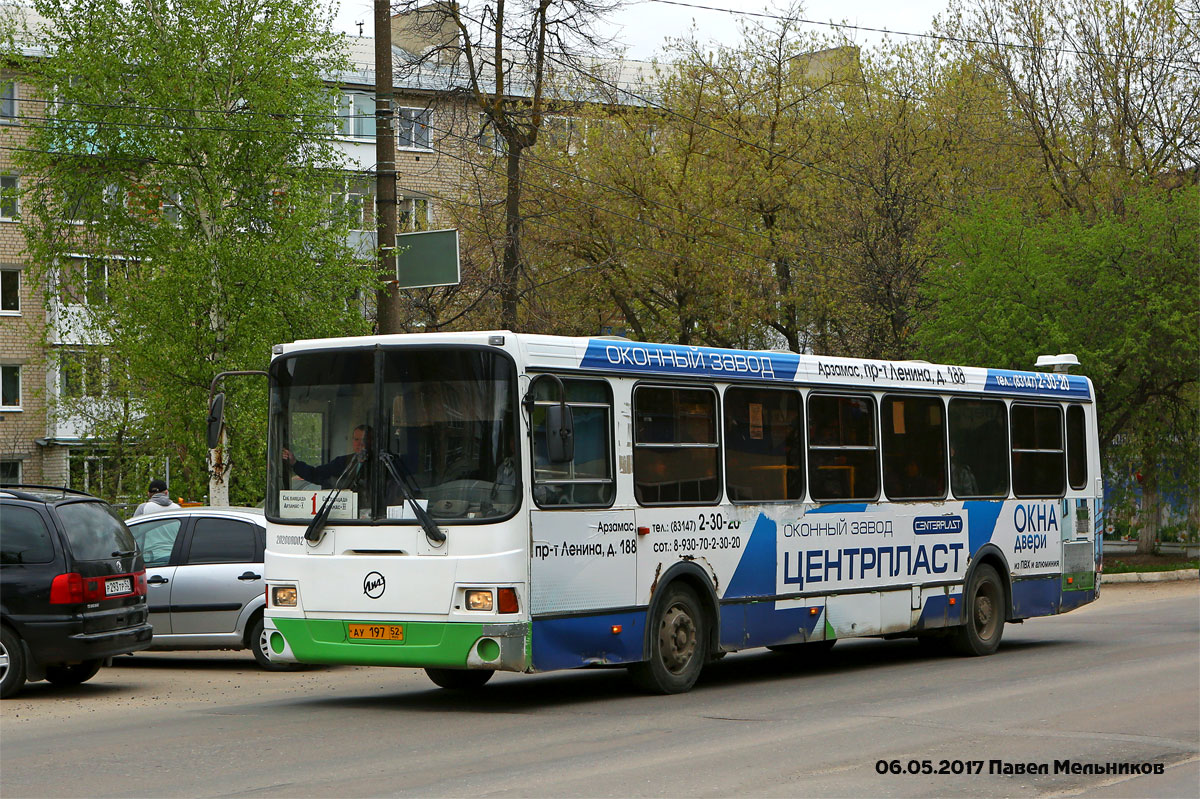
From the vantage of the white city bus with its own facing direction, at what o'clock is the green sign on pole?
The green sign on pole is roughly at 4 o'clock from the white city bus.

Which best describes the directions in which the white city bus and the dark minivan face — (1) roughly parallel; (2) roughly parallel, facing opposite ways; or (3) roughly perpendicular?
roughly perpendicular

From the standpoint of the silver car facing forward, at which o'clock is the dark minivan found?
The dark minivan is roughly at 10 o'clock from the silver car.

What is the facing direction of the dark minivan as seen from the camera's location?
facing away from the viewer and to the left of the viewer

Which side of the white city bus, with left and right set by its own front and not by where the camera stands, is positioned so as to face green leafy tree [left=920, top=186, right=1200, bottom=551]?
back

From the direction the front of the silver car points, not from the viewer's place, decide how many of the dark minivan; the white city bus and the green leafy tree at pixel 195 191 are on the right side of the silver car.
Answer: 1

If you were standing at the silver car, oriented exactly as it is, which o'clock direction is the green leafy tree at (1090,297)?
The green leafy tree is roughly at 5 o'clock from the silver car.
